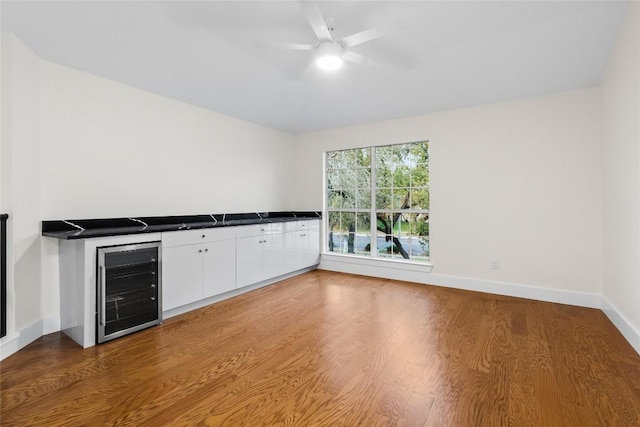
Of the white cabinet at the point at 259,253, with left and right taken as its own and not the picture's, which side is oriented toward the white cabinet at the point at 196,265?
right

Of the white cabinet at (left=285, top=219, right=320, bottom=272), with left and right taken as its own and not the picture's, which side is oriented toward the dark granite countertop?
right

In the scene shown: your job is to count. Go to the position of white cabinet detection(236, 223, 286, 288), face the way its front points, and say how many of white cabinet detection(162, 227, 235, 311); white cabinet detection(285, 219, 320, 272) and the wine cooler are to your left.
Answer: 1

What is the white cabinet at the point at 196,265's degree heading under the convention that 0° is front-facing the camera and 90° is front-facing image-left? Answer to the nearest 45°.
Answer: approximately 315°

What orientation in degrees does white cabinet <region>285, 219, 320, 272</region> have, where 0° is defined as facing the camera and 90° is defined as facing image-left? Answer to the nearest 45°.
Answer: approximately 315°
